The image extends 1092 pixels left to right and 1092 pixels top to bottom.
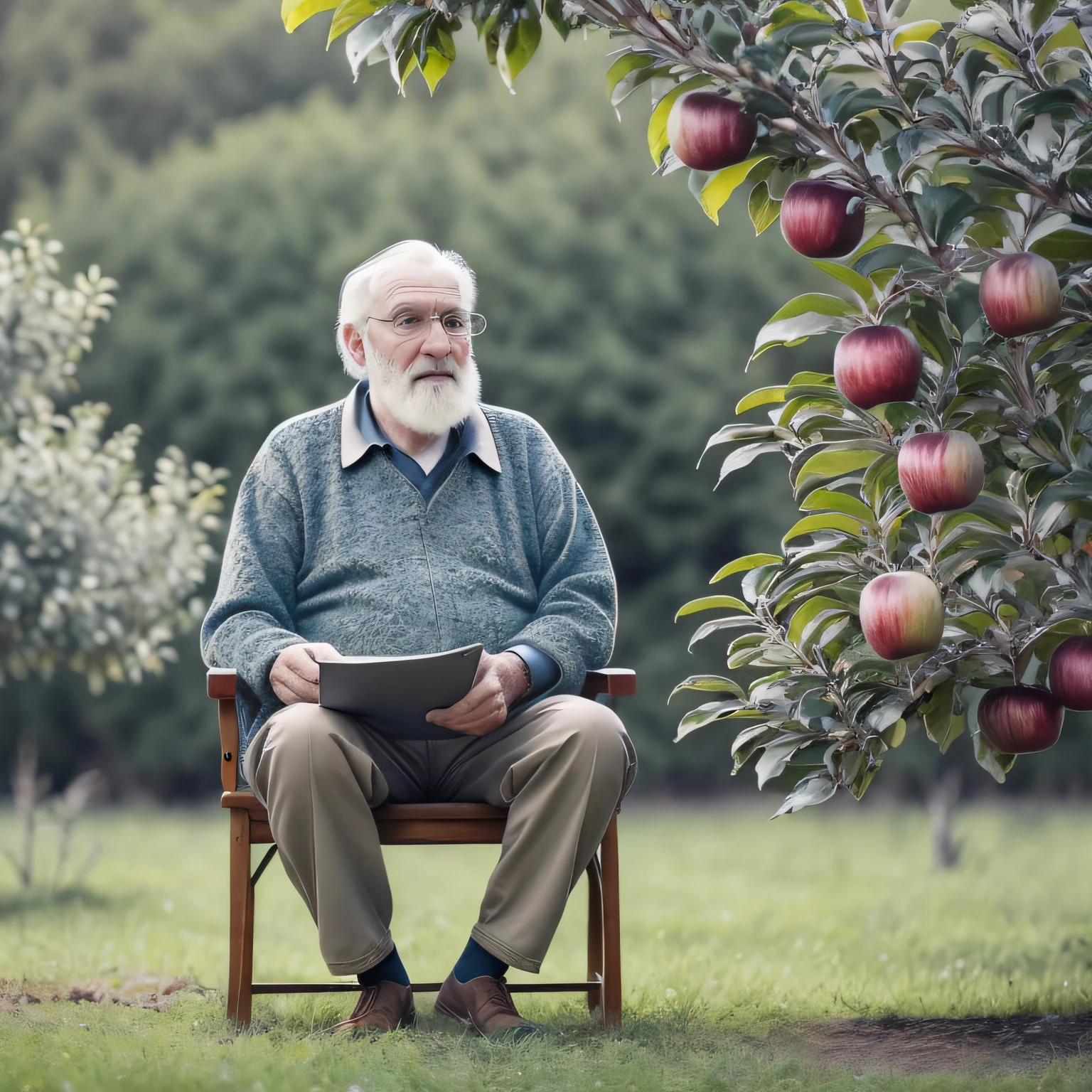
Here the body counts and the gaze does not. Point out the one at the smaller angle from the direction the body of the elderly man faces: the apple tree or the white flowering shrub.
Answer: the apple tree

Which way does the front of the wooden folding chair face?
toward the camera

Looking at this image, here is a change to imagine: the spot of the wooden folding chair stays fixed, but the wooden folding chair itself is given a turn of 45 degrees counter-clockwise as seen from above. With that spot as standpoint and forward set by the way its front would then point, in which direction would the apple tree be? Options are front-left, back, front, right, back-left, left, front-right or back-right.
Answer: front

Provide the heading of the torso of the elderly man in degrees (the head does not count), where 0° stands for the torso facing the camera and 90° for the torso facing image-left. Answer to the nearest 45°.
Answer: approximately 0°

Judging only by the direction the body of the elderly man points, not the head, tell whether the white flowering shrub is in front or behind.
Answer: behind
